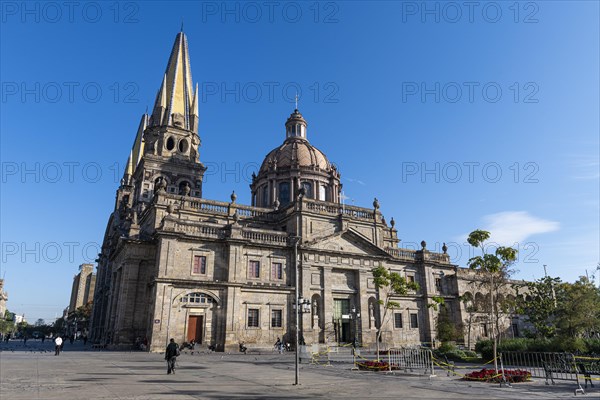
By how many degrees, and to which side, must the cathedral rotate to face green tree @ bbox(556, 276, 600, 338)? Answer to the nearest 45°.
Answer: approximately 135° to its left

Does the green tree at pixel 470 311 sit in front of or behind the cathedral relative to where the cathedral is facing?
behind

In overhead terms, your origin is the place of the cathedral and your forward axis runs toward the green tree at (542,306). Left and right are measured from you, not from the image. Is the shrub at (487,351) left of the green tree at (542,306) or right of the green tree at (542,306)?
right

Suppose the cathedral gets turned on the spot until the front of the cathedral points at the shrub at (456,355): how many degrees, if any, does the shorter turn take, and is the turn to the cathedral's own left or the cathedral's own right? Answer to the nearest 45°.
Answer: approximately 90° to the cathedral's own left

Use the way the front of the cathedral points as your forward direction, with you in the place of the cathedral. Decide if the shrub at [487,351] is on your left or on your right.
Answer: on your left
